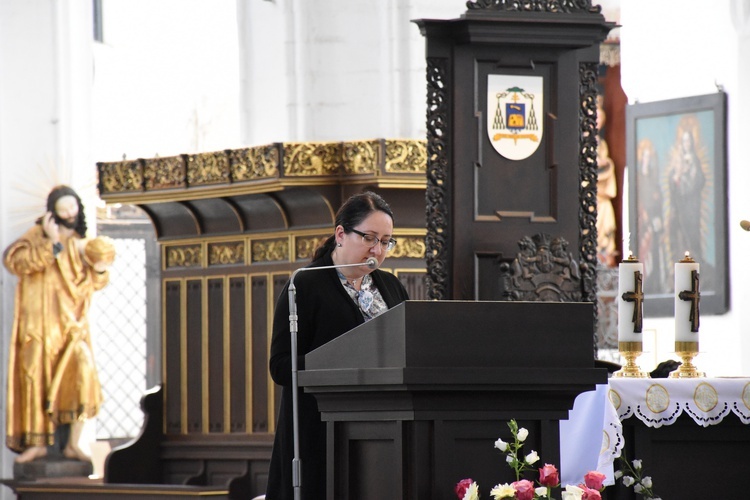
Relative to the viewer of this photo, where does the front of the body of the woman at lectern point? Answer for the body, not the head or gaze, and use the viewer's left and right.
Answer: facing the viewer and to the right of the viewer

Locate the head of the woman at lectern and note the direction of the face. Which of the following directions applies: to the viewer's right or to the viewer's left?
to the viewer's right

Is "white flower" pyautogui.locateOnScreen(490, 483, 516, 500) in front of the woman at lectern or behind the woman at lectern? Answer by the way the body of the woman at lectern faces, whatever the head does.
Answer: in front

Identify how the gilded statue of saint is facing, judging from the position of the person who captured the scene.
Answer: facing the viewer

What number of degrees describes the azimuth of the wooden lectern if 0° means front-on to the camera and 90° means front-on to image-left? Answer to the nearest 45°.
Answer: approximately 315°

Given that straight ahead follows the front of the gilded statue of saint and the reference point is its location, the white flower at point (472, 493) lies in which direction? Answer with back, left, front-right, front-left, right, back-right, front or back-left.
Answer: front

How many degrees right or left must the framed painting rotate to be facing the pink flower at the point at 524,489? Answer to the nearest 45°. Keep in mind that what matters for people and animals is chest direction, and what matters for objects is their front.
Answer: approximately 45° to its left

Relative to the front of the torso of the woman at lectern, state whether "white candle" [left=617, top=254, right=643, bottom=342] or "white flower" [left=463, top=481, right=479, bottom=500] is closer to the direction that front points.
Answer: the white flower

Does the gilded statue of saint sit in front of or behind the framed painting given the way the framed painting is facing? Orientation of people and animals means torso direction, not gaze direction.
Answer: in front

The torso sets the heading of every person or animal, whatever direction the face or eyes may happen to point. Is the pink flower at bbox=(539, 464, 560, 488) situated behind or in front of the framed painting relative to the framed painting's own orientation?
in front

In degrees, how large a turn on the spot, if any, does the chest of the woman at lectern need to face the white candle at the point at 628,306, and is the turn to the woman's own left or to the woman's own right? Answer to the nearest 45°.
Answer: approximately 90° to the woman's own left
